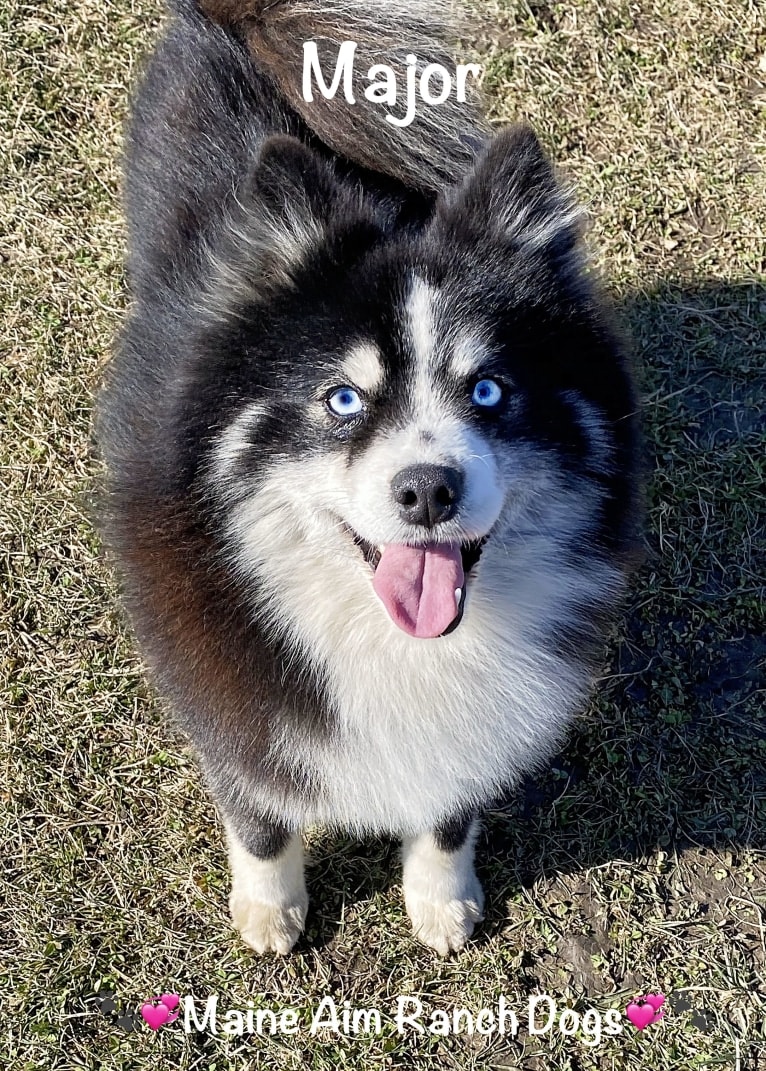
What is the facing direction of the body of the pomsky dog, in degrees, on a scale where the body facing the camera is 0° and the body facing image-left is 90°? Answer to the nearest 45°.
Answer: approximately 0°
